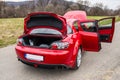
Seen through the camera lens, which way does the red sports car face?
facing away from the viewer and to the right of the viewer
